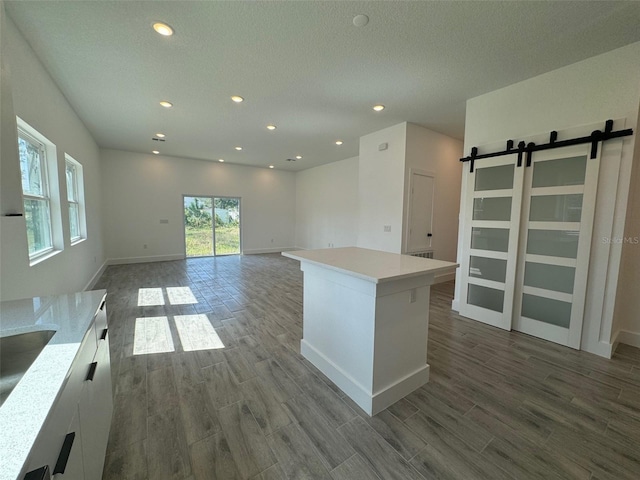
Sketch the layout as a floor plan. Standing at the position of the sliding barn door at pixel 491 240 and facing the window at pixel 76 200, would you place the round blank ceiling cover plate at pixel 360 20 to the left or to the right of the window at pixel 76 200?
left

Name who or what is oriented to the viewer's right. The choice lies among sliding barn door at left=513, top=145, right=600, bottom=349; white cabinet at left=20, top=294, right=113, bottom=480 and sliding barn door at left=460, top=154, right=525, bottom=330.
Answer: the white cabinet

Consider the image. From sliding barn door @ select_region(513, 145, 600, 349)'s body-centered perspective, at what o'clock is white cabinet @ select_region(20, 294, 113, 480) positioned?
The white cabinet is roughly at 11 o'clock from the sliding barn door.

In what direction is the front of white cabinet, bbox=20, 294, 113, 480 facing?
to the viewer's right

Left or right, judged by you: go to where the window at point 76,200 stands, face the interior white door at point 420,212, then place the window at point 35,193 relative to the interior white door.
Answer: right

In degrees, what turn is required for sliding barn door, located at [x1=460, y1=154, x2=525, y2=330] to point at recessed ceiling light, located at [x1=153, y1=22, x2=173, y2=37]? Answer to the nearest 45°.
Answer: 0° — it already faces it

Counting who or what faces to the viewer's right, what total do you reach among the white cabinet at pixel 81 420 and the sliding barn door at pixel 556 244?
1

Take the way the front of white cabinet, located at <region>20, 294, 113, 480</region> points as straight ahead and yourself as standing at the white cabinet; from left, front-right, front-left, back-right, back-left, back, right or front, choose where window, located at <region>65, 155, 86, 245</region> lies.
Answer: left

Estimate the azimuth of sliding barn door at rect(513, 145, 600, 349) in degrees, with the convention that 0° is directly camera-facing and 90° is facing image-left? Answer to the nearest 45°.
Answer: approximately 45°
